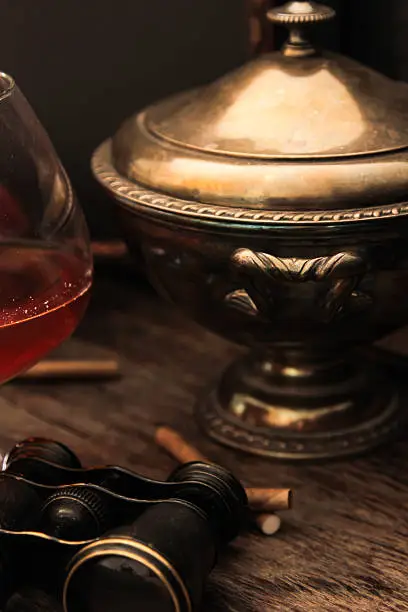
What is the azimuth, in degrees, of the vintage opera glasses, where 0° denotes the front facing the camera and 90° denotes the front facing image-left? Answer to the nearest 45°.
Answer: approximately 45°
